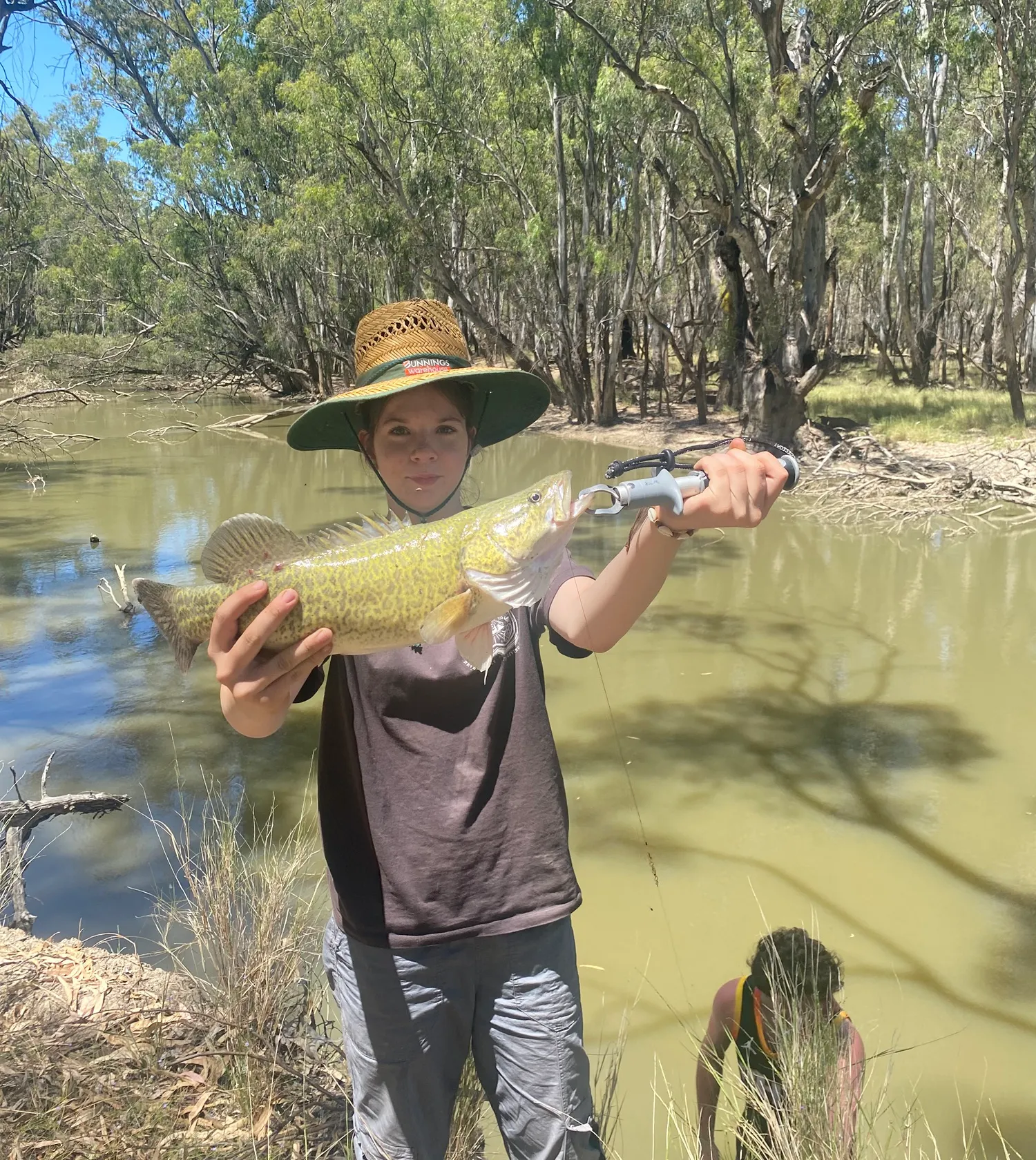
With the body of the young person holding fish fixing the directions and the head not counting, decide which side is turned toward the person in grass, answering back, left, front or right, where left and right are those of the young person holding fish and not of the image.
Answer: back

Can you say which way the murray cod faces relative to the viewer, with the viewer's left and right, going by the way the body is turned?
facing to the right of the viewer

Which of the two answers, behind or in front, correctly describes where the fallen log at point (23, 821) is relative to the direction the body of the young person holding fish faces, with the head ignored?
behind

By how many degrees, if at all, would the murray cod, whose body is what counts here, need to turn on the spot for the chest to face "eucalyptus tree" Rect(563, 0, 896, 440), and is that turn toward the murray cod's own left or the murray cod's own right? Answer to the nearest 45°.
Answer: approximately 45° to the murray cod's own left
